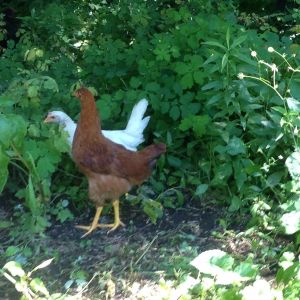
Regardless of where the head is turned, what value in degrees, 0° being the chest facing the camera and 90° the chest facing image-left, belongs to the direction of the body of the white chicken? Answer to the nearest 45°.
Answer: approximately 90°

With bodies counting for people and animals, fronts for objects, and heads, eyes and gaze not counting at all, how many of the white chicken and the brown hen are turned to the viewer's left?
2

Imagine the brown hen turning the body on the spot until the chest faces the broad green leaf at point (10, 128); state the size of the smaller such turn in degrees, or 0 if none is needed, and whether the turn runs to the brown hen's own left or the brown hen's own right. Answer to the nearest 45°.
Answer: approximately 45° to the brown hen's own left

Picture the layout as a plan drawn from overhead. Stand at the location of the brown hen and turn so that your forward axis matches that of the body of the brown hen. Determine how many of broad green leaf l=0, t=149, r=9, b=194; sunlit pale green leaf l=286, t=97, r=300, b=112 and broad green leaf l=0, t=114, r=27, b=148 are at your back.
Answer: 1

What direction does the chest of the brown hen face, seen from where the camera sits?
to the viewer's left

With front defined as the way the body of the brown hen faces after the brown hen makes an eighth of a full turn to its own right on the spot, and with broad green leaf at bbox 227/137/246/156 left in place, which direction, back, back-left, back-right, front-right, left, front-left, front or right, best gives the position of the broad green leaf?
back-right

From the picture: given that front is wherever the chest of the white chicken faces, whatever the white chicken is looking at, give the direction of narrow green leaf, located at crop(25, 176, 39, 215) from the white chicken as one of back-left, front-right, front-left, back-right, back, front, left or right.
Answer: front-left

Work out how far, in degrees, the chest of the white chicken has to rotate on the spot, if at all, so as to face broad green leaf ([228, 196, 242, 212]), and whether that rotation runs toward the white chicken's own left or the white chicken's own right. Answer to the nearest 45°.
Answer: approximately 135° to the white chicken's own left

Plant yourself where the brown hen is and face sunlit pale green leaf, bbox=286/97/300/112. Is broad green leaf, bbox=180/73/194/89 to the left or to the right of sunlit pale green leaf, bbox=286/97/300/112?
left

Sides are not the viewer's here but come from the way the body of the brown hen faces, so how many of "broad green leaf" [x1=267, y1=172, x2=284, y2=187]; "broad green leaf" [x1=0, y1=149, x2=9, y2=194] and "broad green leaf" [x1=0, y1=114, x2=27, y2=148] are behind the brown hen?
1

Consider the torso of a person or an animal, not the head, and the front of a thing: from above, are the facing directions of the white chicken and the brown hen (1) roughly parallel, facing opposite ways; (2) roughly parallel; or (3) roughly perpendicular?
roughly parallel

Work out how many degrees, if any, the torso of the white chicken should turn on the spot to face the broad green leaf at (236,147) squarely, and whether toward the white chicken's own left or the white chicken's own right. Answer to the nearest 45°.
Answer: approximately 180°
